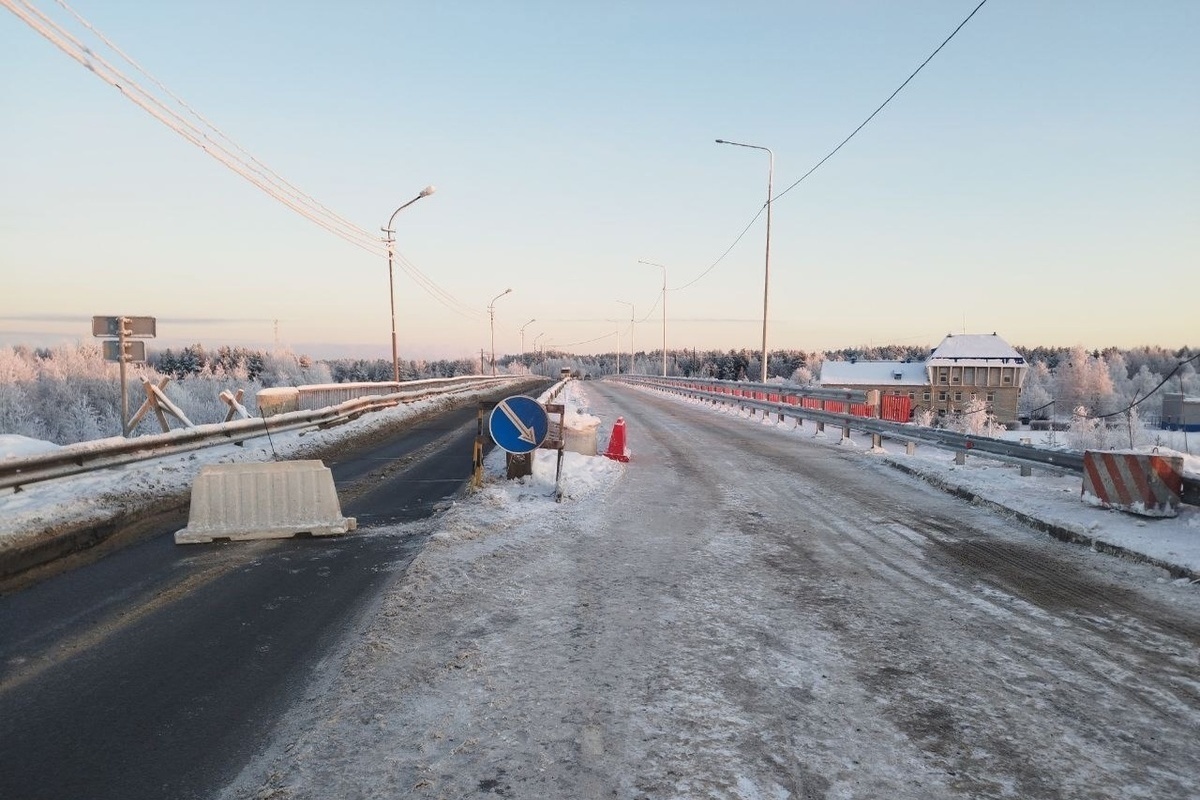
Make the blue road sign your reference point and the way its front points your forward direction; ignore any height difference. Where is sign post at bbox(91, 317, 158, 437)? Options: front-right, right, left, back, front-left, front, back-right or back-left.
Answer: back-right

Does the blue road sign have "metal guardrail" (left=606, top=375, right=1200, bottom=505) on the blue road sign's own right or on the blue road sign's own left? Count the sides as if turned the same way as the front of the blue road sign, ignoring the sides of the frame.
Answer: on the blue road sign's own left

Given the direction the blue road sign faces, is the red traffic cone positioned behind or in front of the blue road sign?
behind

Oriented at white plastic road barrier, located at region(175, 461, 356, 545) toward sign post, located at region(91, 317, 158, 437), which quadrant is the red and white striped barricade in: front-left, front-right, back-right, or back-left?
back-right

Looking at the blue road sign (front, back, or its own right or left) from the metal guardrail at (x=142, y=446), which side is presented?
right

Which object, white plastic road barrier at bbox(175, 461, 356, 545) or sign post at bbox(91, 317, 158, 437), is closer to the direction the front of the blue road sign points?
the white plastic road barrier

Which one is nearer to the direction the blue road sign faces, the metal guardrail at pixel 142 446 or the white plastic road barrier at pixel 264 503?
the white plastic road barrier

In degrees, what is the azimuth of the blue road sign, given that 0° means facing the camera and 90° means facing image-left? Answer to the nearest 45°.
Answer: approximately 0°

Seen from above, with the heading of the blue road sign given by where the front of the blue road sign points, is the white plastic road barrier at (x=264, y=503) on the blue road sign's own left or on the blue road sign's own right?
on the blue road sign's own right
